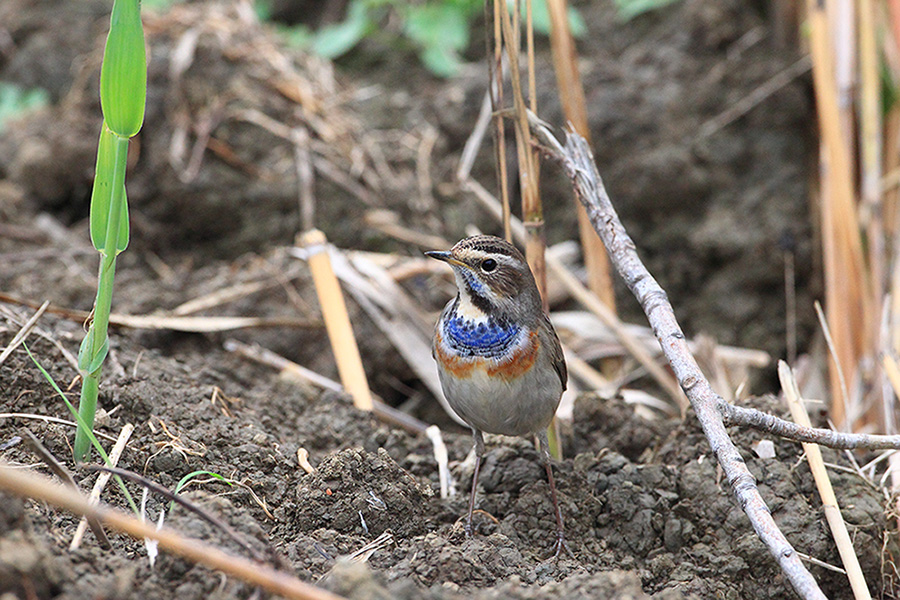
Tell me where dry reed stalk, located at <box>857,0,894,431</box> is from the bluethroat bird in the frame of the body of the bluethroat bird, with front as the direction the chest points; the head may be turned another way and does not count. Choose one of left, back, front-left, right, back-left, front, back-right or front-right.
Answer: back

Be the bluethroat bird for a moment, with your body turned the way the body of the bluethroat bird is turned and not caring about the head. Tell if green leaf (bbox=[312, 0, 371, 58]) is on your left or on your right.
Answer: on your right

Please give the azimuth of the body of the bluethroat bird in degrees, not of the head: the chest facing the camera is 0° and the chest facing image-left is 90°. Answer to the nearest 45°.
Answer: approximately 45°

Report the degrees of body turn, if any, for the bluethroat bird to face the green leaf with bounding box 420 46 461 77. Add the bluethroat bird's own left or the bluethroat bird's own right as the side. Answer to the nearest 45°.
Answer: approximately 135° to the bluethroat bird's own right

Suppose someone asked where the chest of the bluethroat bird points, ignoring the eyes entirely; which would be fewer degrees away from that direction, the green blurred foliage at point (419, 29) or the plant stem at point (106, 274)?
the plant stem

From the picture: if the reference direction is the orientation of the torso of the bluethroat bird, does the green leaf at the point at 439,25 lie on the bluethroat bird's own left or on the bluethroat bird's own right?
on the bluethroat bird's own right

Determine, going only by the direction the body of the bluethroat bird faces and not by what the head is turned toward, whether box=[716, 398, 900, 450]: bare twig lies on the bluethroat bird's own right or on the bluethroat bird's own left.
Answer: on the bluethroat bird's own left

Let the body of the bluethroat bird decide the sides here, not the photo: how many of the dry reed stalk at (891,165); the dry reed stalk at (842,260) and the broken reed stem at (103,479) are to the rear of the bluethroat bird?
2

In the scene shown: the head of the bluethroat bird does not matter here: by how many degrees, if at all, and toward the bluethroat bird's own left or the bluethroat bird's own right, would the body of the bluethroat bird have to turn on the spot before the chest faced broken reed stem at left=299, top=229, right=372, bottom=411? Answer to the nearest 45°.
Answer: approximately 90° to the bluethroat bird's own right

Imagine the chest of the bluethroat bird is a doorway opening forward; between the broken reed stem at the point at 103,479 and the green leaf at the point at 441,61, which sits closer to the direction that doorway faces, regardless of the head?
the broken reed stem

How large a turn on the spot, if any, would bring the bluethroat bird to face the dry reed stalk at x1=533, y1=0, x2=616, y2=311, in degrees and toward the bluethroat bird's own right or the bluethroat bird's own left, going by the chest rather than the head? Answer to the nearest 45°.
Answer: approximately 135° to the bluethroat bird's own right
